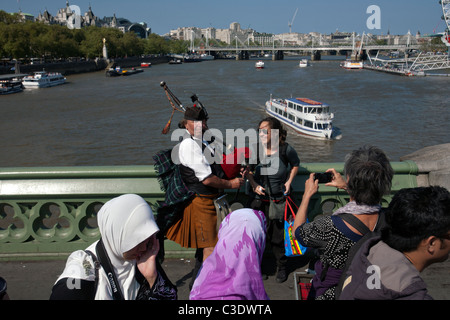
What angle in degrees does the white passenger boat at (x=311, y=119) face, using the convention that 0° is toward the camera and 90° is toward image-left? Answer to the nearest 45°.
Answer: approximately 315°

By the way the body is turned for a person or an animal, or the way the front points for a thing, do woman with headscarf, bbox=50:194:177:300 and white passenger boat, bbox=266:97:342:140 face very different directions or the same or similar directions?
same or similar directions

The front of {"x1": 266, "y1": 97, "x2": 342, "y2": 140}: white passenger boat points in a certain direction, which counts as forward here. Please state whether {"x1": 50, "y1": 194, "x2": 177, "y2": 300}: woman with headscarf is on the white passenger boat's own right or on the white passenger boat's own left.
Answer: on the white passenger boat's own right

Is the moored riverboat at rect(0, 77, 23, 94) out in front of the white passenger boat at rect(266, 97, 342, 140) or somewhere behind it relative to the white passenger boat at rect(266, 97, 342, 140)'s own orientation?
behind

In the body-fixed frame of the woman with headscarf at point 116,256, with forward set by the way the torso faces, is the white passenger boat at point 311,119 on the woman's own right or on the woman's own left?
on the woman's own left

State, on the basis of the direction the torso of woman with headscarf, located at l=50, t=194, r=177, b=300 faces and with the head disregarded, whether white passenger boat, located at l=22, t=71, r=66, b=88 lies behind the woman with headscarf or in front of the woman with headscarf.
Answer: behind

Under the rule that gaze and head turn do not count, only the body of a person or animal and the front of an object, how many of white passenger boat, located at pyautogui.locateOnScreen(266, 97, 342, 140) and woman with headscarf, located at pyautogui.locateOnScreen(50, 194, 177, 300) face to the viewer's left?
0

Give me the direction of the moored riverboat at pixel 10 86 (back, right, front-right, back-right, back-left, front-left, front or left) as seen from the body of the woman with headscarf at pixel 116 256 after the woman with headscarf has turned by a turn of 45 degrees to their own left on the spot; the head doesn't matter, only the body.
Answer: left
